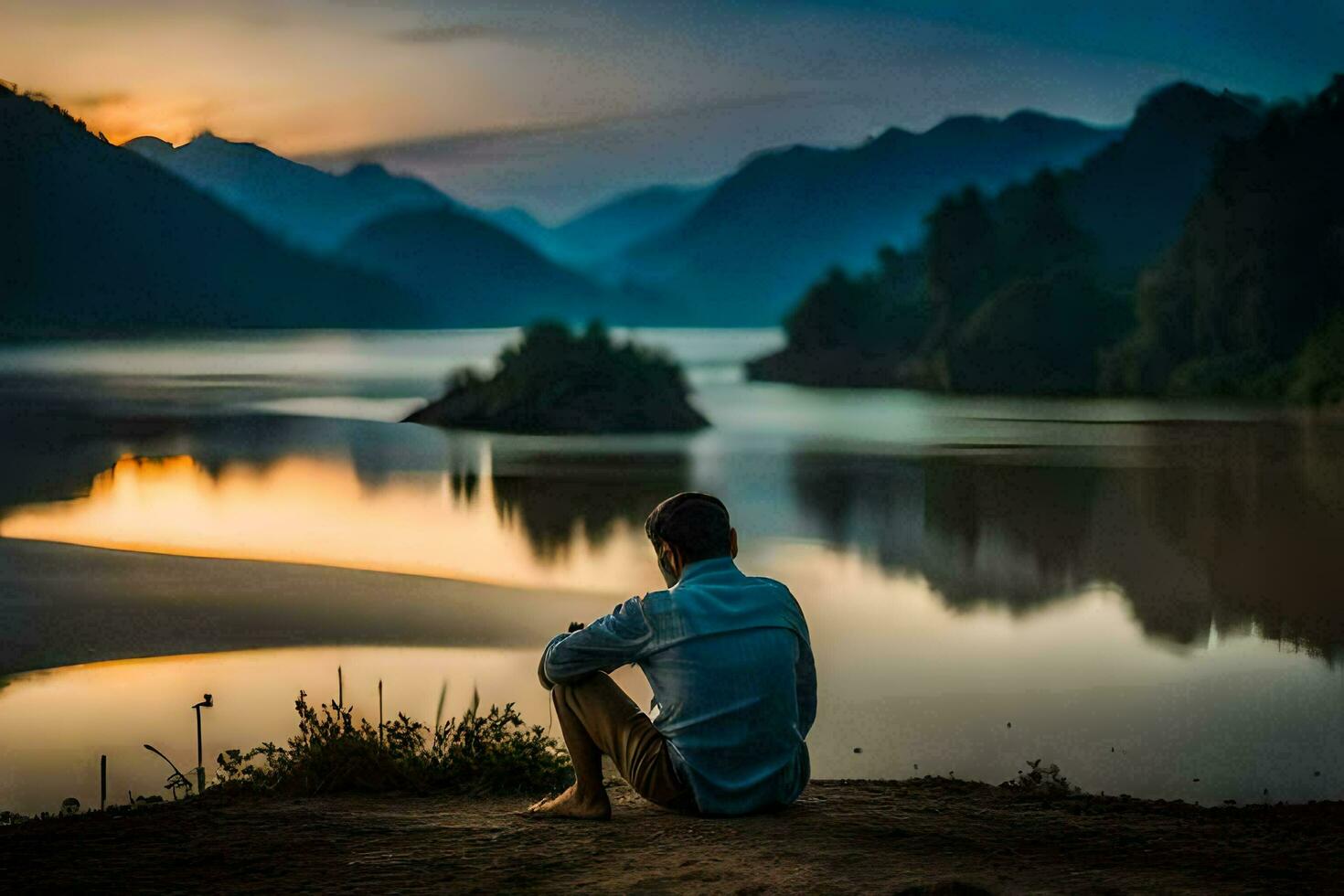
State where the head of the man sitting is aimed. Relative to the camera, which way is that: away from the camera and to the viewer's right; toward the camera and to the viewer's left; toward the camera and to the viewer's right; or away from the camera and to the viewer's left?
away from the camera and to the viewer's left

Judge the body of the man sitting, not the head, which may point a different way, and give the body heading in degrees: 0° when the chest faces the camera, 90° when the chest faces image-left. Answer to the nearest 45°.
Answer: approximately 135°
